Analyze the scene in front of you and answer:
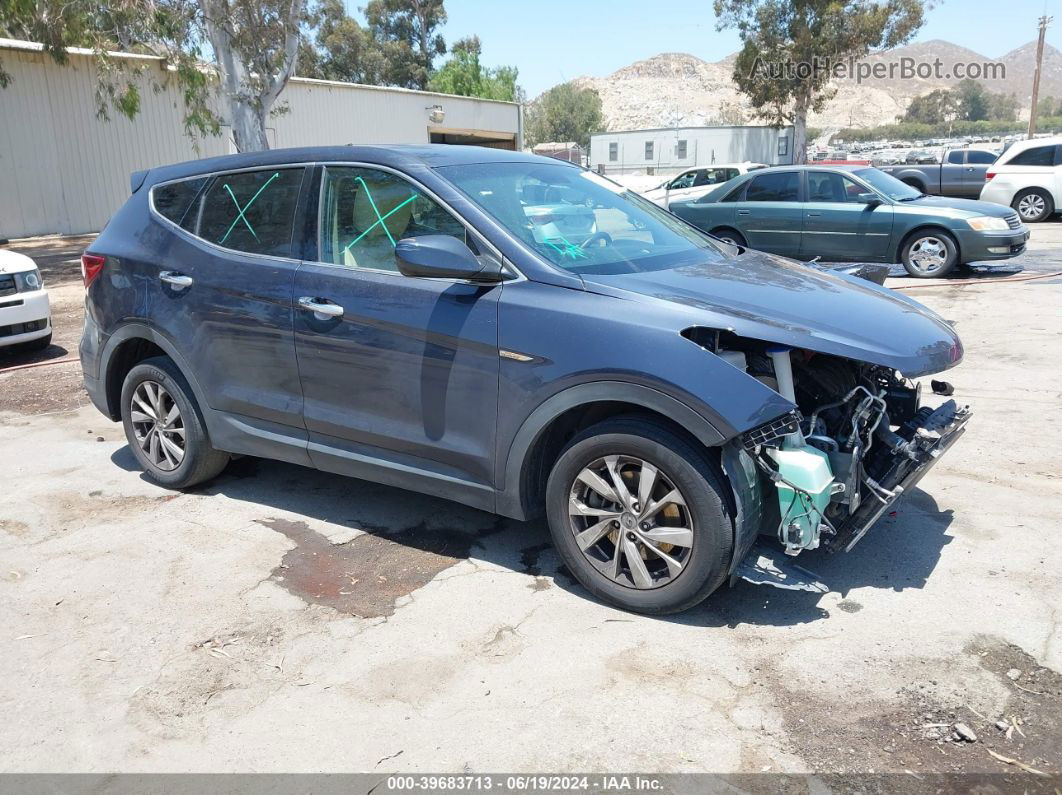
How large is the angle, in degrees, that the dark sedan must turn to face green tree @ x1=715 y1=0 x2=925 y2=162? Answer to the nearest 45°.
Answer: approximately 135° to its left

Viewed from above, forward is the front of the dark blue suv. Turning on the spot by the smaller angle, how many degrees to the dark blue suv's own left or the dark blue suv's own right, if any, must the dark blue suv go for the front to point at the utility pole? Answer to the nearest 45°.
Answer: approximately 90° to the dark blue suv's own left

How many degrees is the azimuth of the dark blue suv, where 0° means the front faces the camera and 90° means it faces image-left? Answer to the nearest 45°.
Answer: approximately 315°

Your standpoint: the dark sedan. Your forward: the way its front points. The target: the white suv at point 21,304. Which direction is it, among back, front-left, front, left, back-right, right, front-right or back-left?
right

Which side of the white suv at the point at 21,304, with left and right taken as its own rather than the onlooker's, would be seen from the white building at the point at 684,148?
left

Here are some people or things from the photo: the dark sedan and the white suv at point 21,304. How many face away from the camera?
0

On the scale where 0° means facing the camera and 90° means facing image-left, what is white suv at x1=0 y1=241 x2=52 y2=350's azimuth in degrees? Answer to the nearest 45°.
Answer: approximately 315°

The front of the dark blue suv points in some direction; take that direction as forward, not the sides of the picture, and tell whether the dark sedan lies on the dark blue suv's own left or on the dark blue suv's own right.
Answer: on the dark blue suv's own left

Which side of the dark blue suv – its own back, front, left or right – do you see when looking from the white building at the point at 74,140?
back

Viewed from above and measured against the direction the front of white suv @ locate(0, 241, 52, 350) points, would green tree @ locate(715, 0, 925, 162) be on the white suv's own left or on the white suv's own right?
on the white suv's own left

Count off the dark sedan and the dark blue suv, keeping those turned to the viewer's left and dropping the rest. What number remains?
0
